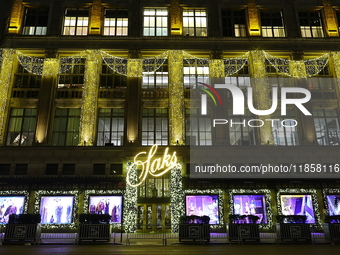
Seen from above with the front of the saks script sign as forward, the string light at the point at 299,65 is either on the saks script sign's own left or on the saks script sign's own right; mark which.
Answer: on the saks script sign's own left

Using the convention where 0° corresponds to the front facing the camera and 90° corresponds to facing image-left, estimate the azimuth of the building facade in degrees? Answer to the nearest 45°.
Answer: approximately 0°
